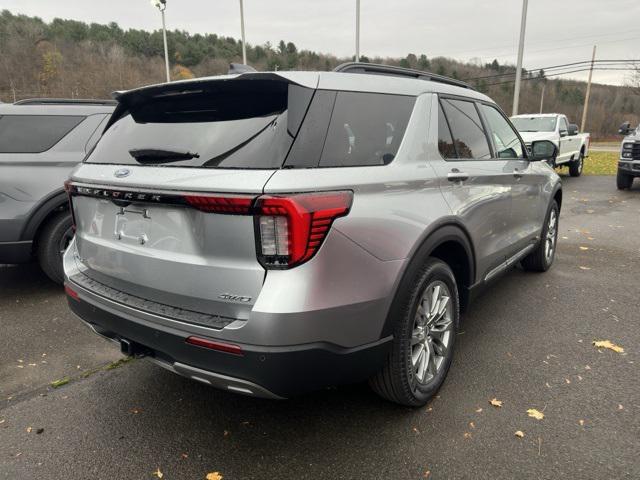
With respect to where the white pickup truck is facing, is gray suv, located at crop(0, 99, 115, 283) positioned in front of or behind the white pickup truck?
in front

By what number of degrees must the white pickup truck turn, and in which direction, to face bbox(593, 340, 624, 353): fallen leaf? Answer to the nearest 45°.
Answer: approximately 45° to its left

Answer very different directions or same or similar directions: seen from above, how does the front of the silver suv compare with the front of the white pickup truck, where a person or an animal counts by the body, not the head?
very different directions

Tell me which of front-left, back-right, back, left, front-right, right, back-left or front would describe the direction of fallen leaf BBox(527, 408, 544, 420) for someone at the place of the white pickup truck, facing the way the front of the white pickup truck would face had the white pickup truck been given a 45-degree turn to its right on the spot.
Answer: left

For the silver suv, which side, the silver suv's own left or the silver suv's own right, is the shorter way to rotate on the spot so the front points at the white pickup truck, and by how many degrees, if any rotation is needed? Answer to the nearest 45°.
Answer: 0° — it already faces it

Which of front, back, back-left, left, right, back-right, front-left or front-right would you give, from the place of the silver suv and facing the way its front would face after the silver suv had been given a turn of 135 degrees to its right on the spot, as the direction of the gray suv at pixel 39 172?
back-right

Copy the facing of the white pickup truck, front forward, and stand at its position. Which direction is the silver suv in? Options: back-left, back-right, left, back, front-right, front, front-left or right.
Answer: front-left

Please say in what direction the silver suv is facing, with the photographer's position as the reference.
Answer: facing away from the viewer and to the right of the viewer

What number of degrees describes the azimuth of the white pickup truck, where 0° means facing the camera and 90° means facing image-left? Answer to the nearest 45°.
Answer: approximately 45°
